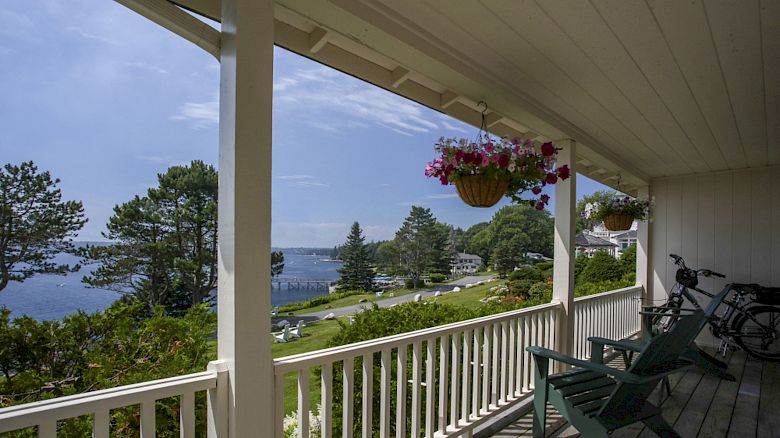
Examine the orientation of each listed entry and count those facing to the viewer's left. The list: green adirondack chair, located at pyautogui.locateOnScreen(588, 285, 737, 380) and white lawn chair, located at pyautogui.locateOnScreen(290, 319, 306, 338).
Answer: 2

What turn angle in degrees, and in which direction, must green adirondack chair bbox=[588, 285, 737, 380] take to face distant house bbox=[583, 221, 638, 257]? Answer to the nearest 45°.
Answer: approximately 90° to its right

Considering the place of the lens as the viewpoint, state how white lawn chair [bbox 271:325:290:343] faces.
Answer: facing to the left of the viewer

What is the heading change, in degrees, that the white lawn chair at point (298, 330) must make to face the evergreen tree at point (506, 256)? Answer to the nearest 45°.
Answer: approximately 135° to its right

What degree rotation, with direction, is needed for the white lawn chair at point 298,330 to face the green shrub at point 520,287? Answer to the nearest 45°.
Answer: approximately 135° to its right

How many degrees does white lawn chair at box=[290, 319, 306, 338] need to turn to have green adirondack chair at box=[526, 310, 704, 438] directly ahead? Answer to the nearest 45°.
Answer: approximately 135° to its left

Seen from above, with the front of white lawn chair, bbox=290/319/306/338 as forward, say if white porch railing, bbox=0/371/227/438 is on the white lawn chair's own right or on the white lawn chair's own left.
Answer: on the white lawn chair's own left

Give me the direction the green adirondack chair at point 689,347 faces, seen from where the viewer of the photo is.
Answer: facing to the left of the viewer

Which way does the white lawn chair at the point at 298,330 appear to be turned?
to the viewer's left
